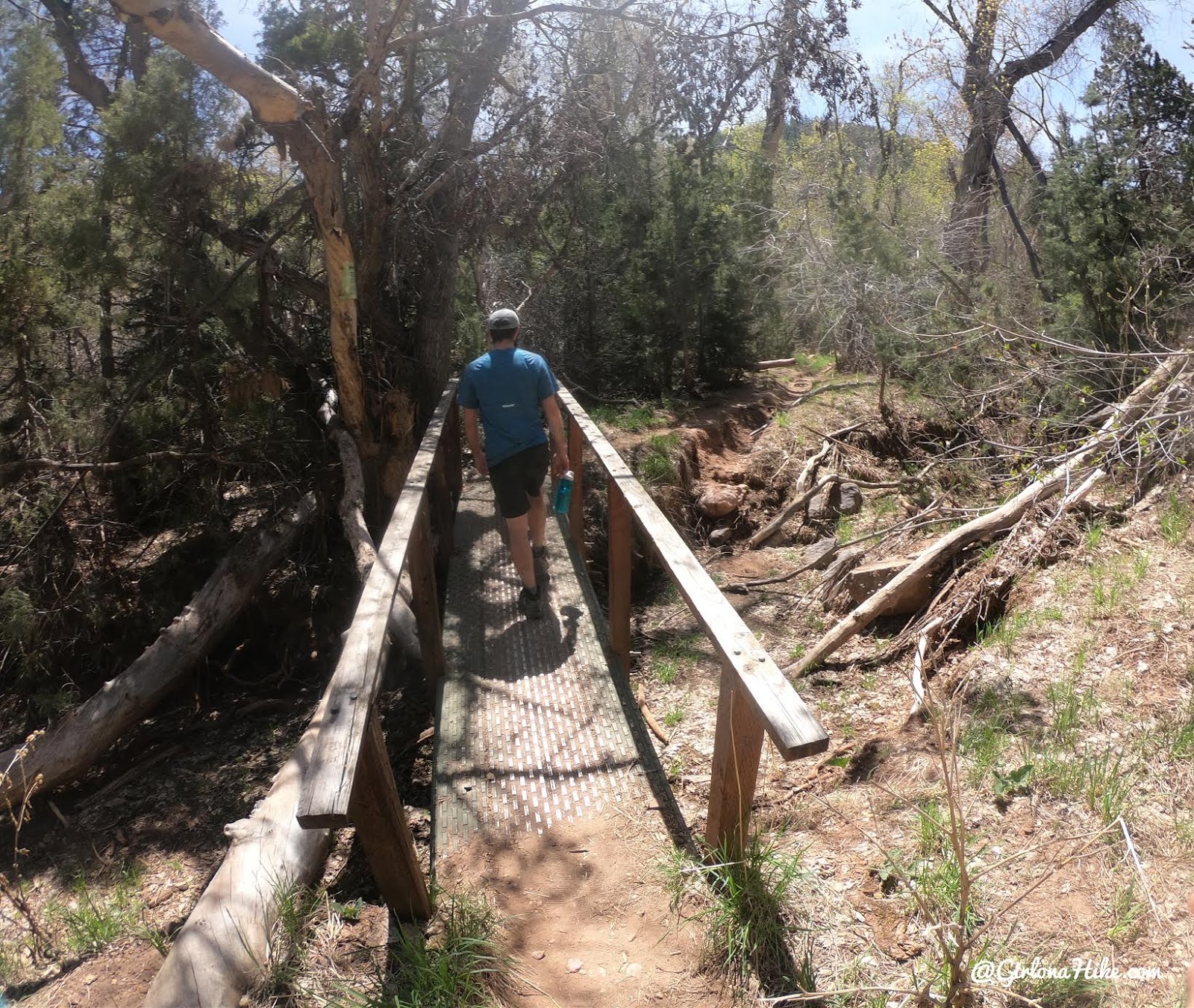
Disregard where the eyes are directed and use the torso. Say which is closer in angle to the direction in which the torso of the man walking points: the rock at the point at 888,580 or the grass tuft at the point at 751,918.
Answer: the rock

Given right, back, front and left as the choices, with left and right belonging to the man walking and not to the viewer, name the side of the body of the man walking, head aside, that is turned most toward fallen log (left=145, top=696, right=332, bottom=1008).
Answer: back

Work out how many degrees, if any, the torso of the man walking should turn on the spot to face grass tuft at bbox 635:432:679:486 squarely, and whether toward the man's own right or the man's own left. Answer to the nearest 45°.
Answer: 0° — they already face it

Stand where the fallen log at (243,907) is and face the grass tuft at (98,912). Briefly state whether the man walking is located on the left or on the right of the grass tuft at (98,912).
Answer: right

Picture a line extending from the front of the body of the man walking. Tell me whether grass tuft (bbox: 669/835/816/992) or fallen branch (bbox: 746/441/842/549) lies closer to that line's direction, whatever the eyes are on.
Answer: the fallen branch

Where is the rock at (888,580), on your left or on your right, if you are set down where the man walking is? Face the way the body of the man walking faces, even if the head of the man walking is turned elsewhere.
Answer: on your right

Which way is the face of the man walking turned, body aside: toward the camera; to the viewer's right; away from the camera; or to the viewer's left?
away from the camera

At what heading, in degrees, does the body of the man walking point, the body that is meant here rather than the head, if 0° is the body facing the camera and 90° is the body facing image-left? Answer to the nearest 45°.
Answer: approximately 180°
